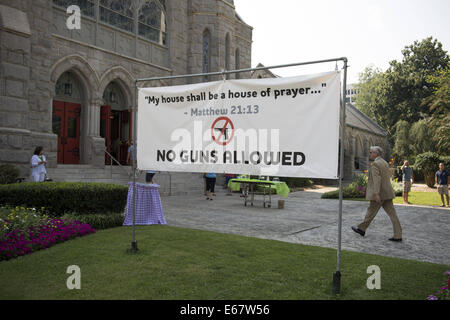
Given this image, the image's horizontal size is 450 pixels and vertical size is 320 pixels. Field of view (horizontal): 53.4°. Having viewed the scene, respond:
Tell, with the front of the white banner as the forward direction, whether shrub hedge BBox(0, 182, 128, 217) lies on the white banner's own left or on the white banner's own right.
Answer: on the white banner's own right

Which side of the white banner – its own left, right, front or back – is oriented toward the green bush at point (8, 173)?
right

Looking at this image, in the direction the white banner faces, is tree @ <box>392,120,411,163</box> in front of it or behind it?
behind

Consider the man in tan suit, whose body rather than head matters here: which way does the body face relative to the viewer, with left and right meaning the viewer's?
facing to the left of the viewer

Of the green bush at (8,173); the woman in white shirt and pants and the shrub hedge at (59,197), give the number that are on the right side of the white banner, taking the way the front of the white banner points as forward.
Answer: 3

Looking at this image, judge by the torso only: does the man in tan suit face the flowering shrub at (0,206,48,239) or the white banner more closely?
the flowering shrub

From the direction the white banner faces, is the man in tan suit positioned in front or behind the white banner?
behind

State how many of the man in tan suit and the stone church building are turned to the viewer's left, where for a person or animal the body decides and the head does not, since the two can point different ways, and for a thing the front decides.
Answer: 1

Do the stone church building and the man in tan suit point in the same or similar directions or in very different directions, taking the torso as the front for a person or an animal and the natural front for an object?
very different directions
